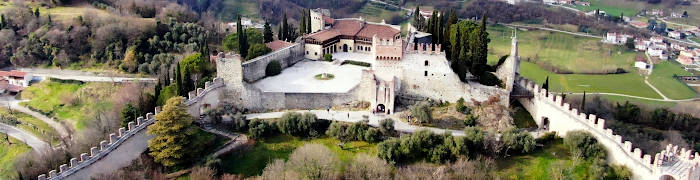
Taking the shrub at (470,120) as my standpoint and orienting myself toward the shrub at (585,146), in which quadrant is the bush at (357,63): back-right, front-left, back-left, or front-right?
back-left

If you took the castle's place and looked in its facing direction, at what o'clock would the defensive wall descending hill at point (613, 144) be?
The defensive wall descending hill is roughly at 10 o'clock from the castle.

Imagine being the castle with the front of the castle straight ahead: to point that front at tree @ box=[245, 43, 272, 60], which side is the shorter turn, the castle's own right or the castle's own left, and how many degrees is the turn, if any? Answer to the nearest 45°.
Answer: approximately 135° to the castle's own right

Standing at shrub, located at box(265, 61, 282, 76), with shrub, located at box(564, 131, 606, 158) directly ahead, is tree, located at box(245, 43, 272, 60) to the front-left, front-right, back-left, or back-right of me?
back-left

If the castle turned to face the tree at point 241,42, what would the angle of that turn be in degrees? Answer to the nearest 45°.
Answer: approximately 135° to its right

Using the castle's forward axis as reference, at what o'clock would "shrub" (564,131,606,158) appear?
The shrub is roughly at 10 o'clock from the castle.

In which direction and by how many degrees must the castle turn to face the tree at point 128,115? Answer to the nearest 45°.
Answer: approximately 90° to its right

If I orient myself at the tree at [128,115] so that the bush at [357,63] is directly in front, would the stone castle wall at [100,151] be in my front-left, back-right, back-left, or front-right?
back-right

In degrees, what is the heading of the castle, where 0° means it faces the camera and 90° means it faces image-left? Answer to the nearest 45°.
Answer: approximately 0°

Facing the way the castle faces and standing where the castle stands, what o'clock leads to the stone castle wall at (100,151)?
The stone castle wall is roughly at 2 o'clock from the castle.

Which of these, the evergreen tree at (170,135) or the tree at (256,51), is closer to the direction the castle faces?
the evergreen tree

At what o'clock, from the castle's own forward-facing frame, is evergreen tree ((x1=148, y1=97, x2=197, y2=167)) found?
The evergreen tree is roughly at 2 o'clock from the castle.
